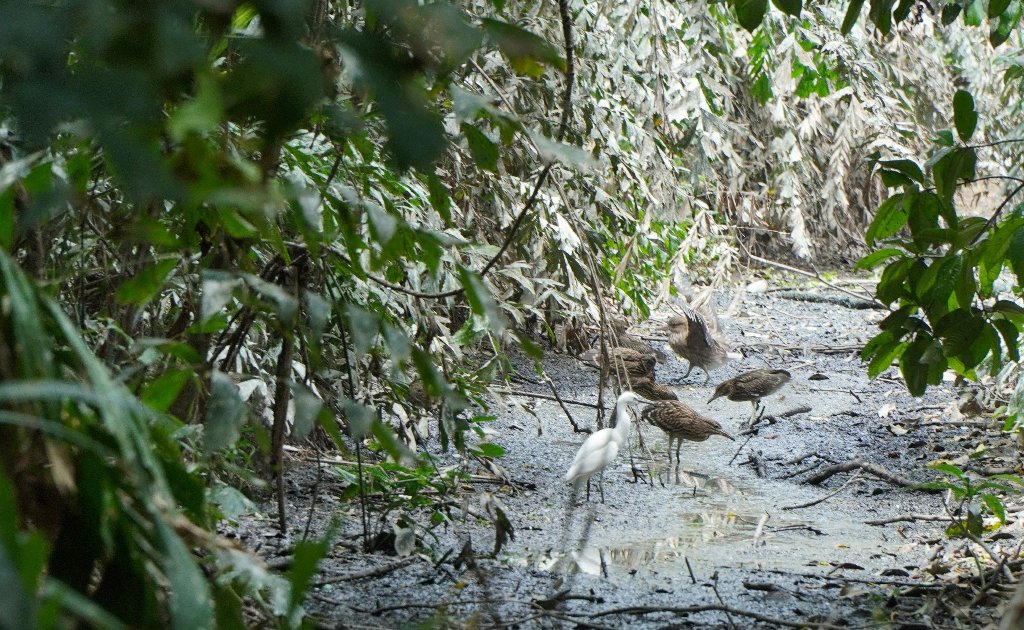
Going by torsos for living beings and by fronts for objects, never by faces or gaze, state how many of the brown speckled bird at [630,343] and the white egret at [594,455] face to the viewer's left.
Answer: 1

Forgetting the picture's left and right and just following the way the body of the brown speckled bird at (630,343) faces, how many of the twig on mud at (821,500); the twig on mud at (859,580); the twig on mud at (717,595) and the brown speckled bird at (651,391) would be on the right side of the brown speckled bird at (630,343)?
0

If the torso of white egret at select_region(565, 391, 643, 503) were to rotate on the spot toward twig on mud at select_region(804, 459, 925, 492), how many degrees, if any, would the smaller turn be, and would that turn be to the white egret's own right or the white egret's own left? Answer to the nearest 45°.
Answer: approximately 45° to the white egret's own left

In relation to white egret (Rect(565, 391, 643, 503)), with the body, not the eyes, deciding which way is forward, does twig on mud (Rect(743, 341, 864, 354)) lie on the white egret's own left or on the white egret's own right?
on the white egret's own left

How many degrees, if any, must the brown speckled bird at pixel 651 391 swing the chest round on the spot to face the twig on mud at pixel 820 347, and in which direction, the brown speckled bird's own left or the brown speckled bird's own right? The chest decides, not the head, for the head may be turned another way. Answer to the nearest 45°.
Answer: approximately 135° to the brown speckled bird's own right

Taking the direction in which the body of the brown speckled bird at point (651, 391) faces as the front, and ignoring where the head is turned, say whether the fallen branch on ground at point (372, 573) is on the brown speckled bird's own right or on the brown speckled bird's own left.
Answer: on the brown speckled bird's own left

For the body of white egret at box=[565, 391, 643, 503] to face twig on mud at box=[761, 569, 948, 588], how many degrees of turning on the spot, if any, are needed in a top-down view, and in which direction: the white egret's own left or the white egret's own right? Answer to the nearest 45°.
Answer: approximately 45° to the white egret's own right

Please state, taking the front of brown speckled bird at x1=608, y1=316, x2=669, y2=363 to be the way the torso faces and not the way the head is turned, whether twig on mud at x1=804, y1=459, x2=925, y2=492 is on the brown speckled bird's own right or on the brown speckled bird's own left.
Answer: on the brown speckled bird's own left

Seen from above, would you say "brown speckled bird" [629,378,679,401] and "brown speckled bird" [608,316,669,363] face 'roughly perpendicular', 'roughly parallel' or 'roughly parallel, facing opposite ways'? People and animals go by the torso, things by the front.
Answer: roughly parallel

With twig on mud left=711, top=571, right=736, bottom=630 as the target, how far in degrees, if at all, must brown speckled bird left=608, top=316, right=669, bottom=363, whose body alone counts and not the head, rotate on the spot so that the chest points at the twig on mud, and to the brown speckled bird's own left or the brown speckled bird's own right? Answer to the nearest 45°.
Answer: approximately 90° to the brown speckled bird's own left

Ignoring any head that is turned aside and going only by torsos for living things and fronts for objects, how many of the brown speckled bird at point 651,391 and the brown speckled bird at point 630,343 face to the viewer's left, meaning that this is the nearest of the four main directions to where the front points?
2

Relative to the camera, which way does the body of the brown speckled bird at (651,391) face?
to the viewer's left

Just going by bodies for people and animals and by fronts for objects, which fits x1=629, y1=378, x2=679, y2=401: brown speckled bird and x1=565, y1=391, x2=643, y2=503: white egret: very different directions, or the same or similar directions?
very different directions

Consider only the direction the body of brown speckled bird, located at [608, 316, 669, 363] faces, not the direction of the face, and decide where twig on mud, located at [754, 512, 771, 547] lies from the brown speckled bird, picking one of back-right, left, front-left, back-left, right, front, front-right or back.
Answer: left

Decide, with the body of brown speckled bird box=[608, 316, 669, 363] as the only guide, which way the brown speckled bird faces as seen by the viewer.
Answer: to the viewer's left

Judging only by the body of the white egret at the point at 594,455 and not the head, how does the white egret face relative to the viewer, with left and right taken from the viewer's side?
facing to the right of the viewer

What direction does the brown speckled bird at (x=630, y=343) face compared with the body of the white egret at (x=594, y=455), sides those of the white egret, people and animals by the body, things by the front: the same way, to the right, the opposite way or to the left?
the opposite way
